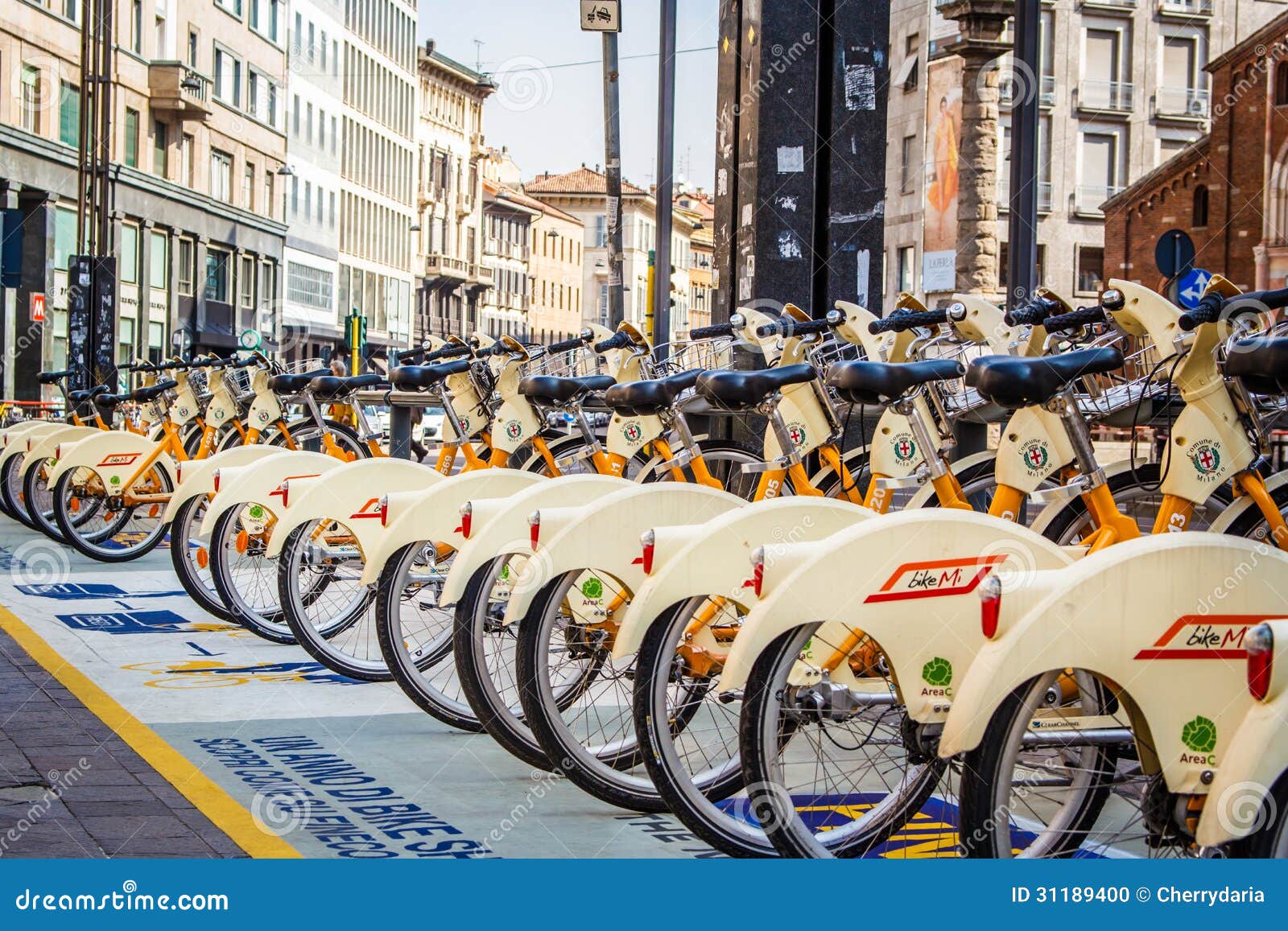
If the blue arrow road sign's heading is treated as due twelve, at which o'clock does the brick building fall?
The brick building is roughly at 6 o'clock from the blue arrow road sign.

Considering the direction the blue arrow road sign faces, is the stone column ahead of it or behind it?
behind

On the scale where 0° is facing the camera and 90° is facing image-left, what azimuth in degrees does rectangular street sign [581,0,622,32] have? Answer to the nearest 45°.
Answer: approximately 0°

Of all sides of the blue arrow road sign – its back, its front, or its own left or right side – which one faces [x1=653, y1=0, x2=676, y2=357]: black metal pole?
right

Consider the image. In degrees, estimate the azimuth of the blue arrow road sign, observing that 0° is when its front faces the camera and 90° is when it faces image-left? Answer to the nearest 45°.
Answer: approximately 0°

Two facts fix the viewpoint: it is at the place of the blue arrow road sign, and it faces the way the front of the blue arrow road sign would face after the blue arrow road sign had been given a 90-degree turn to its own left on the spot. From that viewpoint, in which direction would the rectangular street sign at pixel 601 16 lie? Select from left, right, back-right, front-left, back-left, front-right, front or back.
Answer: back

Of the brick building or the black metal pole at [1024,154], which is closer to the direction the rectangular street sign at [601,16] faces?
the black metal pole
